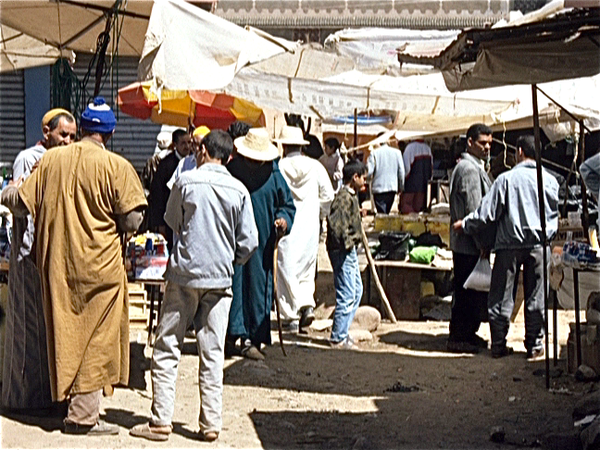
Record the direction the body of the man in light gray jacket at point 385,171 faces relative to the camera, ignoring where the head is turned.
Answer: away from the camera

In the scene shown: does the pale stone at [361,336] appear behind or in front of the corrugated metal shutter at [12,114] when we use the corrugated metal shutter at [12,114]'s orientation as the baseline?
in front

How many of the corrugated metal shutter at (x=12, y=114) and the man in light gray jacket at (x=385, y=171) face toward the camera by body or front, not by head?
1

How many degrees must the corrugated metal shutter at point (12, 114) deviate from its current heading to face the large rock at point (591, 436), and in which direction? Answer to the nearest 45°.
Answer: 0° — it already faces it

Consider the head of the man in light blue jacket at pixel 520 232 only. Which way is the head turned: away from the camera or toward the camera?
away from the camera

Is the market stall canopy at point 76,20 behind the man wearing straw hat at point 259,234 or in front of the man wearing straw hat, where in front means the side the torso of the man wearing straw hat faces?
behind

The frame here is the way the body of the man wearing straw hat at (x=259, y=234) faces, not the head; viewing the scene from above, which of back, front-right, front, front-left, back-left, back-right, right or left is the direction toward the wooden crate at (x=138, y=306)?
back

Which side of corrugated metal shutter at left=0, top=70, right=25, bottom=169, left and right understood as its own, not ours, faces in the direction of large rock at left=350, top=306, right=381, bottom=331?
front

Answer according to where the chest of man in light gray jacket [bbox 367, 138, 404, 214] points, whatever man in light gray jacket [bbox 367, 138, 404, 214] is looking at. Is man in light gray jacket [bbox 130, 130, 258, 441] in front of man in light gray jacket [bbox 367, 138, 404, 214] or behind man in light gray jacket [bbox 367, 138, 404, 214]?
behind
